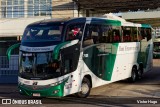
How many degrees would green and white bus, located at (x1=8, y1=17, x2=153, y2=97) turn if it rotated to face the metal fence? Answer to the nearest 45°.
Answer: approximately 90° to its right

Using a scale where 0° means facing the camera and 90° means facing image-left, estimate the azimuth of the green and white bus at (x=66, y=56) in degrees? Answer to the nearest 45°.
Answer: approximately 45°
